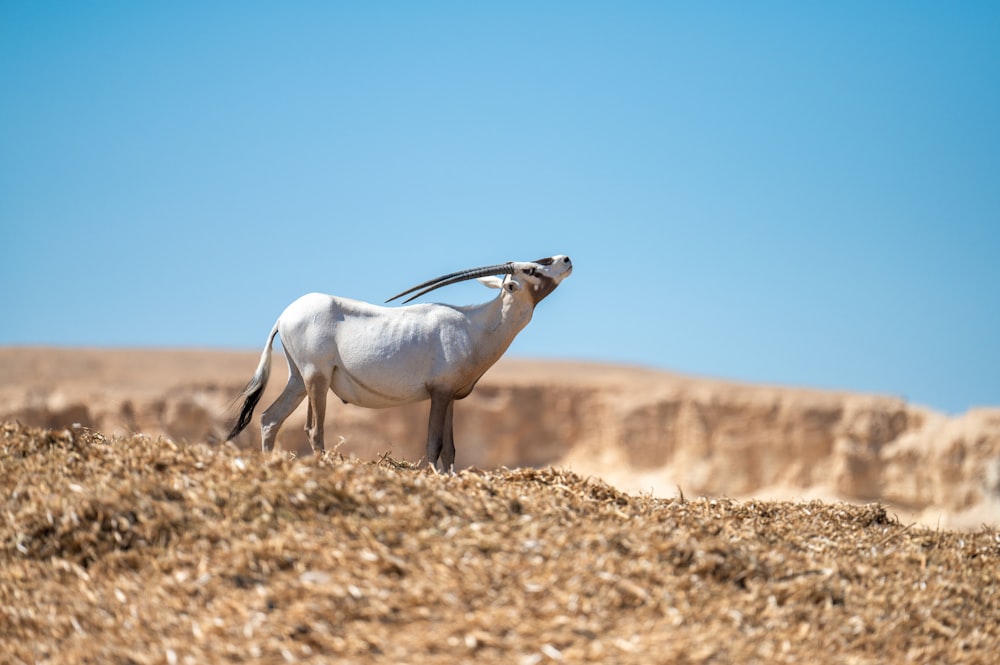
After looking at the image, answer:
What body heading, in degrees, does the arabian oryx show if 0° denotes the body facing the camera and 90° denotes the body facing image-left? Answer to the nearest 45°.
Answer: approximately 270°
